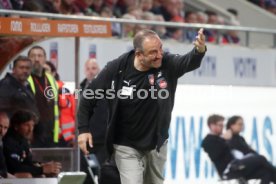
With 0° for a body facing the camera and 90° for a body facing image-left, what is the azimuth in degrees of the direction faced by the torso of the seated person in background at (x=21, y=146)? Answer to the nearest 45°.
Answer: approximately 270°

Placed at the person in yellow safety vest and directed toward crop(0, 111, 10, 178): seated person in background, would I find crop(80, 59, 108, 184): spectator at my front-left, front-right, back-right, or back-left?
back-left

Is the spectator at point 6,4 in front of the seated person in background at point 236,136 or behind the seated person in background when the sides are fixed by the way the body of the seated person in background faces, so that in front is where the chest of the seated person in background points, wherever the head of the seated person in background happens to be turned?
behind
